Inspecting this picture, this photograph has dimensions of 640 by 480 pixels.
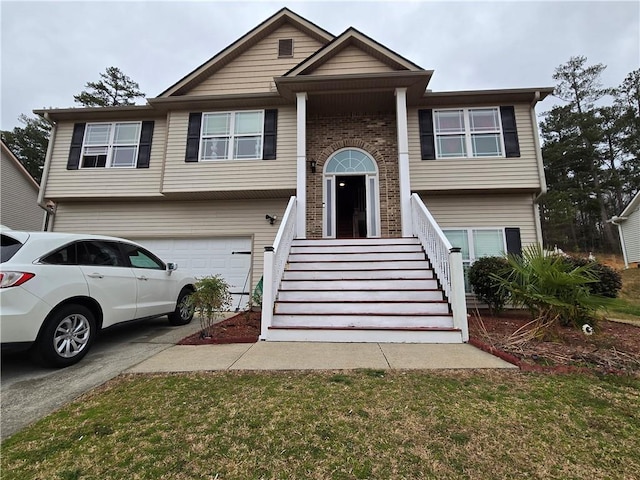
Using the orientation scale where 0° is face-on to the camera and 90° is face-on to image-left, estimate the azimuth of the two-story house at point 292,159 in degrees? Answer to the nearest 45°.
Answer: approximately 0°

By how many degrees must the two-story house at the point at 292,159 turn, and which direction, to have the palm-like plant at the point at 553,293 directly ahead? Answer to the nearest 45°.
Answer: approximately 45° to its left

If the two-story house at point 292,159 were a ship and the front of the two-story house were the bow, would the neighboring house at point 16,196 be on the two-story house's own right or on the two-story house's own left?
on the two-story house's own right

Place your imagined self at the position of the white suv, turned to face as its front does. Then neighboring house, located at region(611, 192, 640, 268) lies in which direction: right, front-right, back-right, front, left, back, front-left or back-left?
front-right

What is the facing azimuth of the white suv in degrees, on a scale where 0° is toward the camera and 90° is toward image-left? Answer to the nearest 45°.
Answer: approximately 225°

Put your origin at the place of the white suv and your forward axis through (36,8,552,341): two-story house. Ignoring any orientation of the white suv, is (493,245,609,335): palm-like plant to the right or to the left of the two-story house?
right

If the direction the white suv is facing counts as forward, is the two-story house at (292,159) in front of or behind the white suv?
in front

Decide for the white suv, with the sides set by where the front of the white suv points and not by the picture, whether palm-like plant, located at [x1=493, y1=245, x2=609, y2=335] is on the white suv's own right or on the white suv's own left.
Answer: on the white suv's own right

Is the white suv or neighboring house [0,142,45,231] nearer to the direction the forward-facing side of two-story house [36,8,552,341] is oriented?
the white suv

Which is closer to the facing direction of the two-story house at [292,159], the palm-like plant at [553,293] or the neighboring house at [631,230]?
the palm-like plant

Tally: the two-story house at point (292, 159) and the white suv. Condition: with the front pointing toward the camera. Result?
1

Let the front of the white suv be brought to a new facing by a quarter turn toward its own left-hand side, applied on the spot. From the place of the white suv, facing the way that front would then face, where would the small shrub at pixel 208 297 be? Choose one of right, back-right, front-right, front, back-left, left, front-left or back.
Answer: back-right

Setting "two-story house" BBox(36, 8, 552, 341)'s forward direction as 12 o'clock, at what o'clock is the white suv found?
The white suv is roughly at 1 o'clock from the two-story house.
